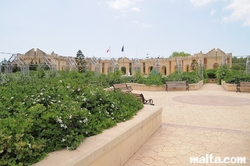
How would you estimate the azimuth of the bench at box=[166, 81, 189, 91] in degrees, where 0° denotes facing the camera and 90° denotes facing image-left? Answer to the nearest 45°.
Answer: approximately 0°

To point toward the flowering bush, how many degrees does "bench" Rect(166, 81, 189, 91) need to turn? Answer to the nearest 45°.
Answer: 0° — it already faces it

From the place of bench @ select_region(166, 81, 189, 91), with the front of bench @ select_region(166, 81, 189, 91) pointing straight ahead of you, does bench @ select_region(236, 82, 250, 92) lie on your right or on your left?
on your left

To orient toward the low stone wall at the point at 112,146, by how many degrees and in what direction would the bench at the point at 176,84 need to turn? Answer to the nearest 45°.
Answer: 0° — it already faces it

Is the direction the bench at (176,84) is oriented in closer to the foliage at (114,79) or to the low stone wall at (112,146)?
the low stone wall

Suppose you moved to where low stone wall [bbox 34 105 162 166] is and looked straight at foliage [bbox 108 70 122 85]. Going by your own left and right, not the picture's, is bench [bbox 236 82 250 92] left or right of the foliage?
right

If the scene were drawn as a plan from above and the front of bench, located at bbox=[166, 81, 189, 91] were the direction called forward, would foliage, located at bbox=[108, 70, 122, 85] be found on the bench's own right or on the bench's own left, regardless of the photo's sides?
on the bench's own right
